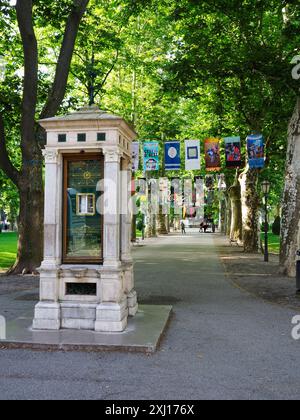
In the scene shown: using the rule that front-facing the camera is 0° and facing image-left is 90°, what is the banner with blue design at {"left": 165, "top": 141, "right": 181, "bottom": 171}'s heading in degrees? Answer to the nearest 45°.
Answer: approximately 0°

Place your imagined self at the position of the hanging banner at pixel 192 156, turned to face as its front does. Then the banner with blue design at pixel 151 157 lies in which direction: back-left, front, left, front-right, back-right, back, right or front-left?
back-right

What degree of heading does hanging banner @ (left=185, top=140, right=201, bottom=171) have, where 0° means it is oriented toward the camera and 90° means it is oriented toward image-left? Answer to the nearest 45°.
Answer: approximately 0°

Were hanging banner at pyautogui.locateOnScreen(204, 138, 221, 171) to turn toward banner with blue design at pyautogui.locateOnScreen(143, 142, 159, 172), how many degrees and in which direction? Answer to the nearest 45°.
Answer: approximately 135° to its right

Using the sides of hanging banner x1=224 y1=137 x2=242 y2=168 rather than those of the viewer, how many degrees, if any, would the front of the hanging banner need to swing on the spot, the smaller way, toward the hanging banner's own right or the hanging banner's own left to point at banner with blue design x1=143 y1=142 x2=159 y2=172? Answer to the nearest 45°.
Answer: approximately 135° to the hanging banner's own right

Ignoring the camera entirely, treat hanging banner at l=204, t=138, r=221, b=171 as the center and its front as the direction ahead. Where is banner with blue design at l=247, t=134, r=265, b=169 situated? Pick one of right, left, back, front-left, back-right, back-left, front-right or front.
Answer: front-left

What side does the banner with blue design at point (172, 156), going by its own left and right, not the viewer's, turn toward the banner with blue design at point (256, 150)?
left

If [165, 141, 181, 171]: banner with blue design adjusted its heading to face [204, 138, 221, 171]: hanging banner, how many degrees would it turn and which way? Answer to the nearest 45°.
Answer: approximately 90° to its left

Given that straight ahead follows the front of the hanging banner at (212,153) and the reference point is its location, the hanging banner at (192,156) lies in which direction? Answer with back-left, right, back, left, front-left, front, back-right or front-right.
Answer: front-right
